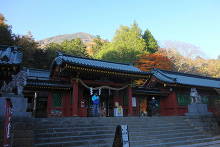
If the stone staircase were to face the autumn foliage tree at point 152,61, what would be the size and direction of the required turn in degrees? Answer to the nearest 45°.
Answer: approximately 180°

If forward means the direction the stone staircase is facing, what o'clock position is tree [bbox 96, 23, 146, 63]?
The tree is roughly at 6 o'clock from the stone staircase.

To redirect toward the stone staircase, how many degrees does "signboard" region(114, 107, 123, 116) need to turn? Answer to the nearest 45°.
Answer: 0° — it already faces it

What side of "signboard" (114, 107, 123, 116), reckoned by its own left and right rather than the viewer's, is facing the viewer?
front

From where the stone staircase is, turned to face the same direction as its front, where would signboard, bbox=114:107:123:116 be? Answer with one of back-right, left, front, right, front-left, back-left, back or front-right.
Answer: back

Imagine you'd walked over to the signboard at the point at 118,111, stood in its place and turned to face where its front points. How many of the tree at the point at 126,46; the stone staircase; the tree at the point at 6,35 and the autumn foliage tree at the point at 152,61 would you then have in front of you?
1

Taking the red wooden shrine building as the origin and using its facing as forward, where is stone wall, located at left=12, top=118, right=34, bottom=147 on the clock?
The stone wall is roughly at 2 o'clock from the red wooden shrine building.

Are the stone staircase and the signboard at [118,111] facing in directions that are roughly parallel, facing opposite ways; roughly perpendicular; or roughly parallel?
roughly parallel

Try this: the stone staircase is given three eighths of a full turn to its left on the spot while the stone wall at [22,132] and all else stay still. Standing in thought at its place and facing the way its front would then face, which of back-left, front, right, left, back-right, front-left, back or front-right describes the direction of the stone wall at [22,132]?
back

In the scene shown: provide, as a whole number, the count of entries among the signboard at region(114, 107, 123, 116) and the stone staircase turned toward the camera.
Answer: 2

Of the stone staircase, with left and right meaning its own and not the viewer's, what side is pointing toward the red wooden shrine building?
back

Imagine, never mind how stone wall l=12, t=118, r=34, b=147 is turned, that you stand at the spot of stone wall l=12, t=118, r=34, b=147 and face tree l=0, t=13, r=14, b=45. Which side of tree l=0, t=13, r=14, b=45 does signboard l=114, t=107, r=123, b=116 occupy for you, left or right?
right

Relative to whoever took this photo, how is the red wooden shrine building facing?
facing the viewer and to the right of the viewer

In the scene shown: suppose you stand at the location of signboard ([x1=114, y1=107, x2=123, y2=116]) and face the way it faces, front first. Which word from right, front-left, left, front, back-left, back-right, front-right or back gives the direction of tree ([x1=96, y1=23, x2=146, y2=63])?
back

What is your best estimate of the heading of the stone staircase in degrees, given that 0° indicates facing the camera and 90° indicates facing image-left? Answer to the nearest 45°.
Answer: approximately 0°
